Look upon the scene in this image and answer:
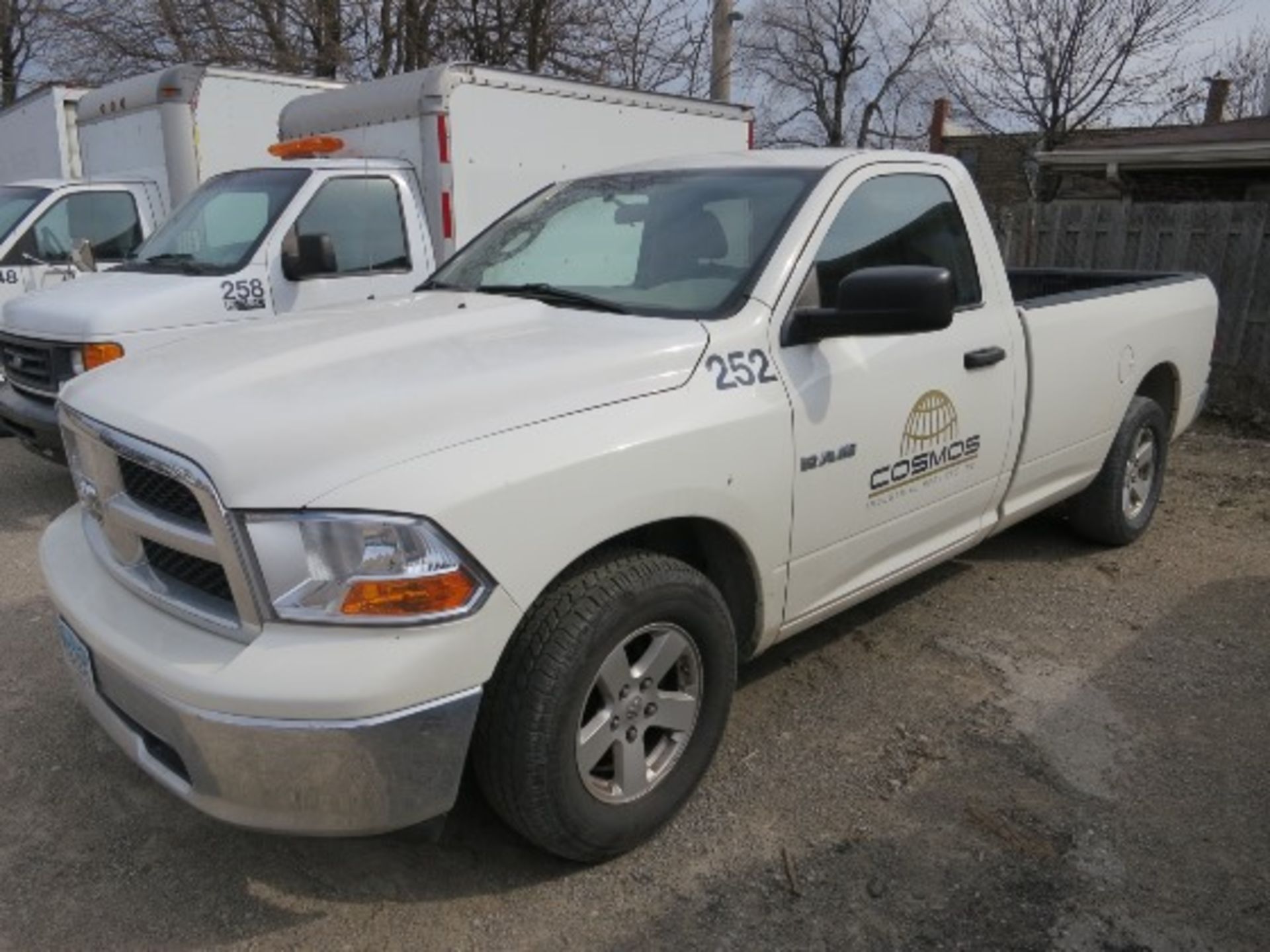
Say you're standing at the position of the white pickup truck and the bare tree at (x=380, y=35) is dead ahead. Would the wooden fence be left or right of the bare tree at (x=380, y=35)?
right

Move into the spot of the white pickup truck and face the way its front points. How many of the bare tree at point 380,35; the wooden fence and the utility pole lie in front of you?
0

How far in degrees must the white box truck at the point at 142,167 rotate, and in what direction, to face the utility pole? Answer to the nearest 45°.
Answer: approximately 180°

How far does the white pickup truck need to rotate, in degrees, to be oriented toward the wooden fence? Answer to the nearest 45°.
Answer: approximately 180°

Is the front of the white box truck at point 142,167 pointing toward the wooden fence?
no

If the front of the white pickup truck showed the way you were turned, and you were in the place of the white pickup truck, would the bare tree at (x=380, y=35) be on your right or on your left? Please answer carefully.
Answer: on your right

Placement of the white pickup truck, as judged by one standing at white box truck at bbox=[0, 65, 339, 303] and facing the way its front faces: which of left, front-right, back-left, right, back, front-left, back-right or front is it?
front-left

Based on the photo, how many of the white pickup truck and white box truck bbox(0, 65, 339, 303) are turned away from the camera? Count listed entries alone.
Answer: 0

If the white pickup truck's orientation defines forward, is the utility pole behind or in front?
behind

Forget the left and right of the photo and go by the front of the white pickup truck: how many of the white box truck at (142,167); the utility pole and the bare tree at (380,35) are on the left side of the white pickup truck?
0

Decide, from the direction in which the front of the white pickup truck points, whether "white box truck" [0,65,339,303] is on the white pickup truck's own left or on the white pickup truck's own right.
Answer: on the white pickup truck's own right

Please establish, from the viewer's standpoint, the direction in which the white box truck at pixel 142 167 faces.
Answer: facing the viewer and to the left of the viewer

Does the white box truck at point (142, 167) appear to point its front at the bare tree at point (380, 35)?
no

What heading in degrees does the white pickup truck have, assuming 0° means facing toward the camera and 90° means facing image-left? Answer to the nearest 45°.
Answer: approximately 45°

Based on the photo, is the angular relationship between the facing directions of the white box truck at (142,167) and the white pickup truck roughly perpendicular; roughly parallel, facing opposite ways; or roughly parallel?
roughly parallel

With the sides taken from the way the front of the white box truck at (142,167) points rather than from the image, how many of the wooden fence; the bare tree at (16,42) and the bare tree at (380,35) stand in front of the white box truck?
0
